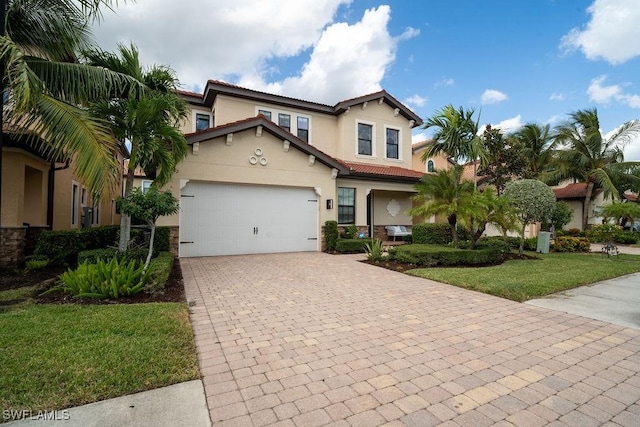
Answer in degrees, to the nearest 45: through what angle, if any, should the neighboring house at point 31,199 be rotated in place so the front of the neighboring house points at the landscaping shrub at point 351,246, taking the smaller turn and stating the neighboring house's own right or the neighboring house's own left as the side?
approximately 90° to the neighboring house's own left

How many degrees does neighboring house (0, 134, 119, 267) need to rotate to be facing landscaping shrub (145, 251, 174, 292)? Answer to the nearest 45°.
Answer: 0° — it already faces it

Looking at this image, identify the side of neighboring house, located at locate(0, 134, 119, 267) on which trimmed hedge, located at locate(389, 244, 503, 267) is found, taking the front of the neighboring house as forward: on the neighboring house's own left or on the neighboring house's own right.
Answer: on the neighboring house's own left

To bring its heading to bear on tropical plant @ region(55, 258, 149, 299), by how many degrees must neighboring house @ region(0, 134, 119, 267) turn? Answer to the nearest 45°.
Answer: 0° — it already faces it

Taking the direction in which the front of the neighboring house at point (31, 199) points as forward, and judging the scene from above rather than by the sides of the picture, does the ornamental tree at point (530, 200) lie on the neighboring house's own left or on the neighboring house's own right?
on the neighboring house's own left

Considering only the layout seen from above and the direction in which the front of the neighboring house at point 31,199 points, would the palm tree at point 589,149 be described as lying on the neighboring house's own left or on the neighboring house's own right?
on the neighboring house's own left

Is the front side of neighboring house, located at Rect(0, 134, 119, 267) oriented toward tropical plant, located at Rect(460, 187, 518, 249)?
no

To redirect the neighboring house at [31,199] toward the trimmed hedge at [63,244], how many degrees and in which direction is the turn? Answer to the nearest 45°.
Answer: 0° — it already faces it

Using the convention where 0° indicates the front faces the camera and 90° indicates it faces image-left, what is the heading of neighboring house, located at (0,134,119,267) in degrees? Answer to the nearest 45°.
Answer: approximately 0°

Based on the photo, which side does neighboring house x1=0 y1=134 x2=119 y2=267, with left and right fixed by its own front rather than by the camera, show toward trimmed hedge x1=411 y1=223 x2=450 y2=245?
left

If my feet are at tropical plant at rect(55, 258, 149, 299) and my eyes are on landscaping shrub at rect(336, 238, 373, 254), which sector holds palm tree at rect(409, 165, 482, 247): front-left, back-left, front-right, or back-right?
front-right

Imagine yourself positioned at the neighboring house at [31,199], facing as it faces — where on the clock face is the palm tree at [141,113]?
The palm tree is roughly at 11 o'clock from the neighboring house.

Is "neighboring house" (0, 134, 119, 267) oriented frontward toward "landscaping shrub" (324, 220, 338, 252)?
no

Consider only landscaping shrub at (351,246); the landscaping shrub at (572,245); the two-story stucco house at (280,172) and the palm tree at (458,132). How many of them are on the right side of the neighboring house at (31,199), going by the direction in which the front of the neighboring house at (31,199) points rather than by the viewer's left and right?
0

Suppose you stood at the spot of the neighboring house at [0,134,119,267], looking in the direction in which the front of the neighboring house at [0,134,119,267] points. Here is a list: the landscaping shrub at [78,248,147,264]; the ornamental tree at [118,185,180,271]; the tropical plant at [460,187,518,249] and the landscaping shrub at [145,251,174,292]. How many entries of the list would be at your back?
0

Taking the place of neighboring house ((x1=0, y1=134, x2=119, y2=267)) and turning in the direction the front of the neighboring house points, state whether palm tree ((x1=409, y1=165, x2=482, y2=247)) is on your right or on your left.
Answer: on your left

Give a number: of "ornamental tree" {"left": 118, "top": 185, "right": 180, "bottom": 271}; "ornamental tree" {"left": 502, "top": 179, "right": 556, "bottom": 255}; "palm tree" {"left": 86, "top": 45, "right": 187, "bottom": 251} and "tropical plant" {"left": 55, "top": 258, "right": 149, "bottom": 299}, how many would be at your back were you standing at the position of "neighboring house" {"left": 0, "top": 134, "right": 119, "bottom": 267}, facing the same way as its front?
0

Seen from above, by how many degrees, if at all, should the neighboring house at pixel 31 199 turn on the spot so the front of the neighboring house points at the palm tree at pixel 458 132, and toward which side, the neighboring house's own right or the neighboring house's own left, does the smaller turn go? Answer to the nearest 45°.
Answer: approximately 90° to the neighboring house's own left

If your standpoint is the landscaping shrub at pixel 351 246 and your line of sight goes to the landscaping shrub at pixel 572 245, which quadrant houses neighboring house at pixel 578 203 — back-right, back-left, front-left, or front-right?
front-left

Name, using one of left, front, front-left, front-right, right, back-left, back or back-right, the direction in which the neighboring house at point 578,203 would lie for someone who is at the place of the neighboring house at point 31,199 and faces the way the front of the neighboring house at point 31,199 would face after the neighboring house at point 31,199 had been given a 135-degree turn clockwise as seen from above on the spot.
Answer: back-right
